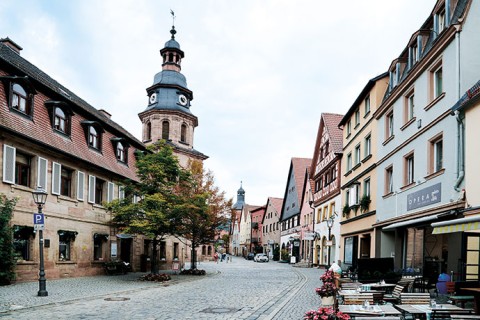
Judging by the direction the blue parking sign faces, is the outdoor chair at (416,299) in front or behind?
in front

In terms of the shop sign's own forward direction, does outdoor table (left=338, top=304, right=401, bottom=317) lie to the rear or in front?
in front

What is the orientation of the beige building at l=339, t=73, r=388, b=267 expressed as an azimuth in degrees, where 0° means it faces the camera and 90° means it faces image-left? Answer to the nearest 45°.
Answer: approximately 45°

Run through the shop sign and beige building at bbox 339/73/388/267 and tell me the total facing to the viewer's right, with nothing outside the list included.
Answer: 0

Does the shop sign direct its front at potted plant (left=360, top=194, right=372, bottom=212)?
no

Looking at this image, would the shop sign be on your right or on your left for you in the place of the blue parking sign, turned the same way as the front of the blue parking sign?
on your left

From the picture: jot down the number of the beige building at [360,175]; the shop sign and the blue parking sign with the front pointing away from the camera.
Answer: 0

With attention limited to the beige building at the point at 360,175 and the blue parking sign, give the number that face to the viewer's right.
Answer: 0

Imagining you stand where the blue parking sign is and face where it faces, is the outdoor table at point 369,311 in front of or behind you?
in front

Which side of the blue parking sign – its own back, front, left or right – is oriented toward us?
front

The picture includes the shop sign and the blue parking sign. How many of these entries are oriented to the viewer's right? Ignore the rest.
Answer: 0
